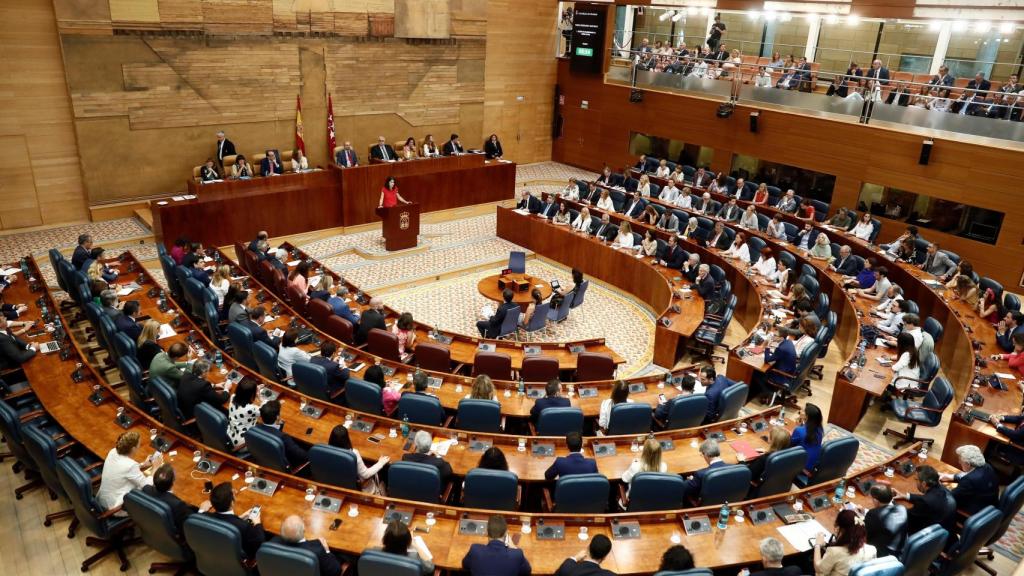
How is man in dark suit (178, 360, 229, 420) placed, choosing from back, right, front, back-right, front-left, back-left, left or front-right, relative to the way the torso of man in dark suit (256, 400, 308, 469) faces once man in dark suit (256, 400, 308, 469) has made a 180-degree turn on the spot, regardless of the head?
right

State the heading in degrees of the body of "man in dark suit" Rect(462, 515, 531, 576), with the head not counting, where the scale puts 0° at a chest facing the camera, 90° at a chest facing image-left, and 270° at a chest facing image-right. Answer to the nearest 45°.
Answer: approximately 180°

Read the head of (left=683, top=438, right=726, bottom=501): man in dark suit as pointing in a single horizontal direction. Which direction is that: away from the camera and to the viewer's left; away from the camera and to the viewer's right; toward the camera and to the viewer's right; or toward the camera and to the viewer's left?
away from the camera and to the viewer's left

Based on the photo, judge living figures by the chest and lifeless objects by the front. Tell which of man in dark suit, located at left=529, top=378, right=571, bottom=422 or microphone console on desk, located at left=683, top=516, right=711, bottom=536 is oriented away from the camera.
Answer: the man in dark suit

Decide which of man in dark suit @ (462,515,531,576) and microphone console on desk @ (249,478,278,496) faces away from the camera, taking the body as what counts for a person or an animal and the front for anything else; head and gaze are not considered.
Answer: the man in dark suit

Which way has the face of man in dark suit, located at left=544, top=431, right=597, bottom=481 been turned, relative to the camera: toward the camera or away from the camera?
away from the camera

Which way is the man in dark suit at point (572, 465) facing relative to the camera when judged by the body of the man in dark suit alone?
away from the camera

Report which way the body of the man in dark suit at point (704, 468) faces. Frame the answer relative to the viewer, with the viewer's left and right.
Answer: facing away from the viewer and to the left of the viewer

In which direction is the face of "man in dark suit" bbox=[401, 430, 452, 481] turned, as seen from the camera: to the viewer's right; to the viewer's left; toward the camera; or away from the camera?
away from the camera

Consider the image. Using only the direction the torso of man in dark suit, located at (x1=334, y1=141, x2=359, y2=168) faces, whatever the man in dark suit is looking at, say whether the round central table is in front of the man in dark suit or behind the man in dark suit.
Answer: in front

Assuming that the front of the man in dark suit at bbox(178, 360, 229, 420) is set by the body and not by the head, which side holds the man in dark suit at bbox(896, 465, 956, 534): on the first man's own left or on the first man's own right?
on the first man's own right

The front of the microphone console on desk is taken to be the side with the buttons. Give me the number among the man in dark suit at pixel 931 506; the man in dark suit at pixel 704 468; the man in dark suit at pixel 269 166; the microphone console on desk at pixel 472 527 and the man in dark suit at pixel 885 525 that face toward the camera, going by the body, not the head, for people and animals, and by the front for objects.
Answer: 2

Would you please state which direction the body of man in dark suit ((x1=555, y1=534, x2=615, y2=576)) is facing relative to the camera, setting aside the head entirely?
away from the camera

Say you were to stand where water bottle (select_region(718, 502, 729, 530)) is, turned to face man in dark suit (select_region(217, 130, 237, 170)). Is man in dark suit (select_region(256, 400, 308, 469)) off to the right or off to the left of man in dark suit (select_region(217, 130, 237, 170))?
left

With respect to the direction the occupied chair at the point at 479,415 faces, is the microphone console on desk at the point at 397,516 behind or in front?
behind
